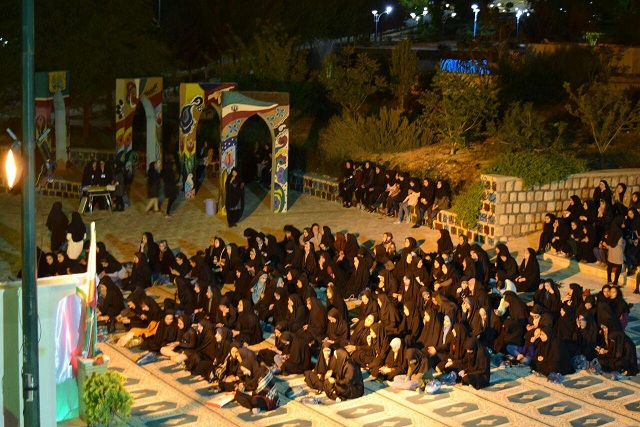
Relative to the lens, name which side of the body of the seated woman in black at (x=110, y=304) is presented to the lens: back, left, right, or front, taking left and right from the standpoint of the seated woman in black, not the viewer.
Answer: left

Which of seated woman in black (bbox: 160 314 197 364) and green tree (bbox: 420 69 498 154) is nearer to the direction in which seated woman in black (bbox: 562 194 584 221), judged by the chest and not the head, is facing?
the seated woman in black

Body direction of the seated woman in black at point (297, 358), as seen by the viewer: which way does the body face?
to the viewer's left

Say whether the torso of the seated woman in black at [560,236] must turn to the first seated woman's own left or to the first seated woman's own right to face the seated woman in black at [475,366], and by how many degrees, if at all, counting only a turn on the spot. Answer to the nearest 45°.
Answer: approximately 45° to the first seated woman's own left

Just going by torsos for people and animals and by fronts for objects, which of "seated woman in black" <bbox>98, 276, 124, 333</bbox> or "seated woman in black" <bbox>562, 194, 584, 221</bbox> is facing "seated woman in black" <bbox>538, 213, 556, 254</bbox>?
"seated woman in black" <bbox>562, 194, 584, 221</bbox>

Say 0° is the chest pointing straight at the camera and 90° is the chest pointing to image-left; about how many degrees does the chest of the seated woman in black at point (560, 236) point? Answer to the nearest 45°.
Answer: approximately 45°

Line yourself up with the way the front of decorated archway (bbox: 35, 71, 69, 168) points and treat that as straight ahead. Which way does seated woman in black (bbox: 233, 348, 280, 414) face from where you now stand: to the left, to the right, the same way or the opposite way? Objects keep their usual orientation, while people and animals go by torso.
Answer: to the right

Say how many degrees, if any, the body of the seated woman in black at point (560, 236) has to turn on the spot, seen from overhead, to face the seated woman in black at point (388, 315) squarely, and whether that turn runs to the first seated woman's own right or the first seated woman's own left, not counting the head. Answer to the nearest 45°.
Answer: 0° — they already face them

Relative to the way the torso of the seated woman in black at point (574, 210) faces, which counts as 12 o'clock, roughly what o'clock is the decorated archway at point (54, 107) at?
The decorated archway is roughly at 2 o'clock from the seated woman in black.

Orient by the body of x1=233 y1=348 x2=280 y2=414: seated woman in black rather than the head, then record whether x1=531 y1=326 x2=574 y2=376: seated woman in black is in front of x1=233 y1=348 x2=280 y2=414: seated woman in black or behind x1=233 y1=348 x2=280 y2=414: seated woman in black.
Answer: behind
